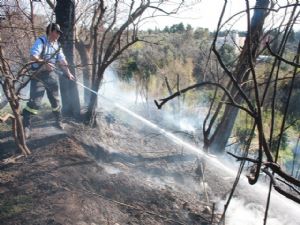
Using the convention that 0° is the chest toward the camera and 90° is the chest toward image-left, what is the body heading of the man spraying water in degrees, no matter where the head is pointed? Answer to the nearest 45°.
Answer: approximately 315°

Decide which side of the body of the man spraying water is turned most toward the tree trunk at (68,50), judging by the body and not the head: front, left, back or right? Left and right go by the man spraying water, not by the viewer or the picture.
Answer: left

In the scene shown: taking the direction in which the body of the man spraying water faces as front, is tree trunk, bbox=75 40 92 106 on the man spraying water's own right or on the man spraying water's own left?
on the man spraying water's own left

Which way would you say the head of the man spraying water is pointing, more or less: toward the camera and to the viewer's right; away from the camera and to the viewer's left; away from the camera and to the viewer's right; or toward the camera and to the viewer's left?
toward the camera and to the viewer's right
